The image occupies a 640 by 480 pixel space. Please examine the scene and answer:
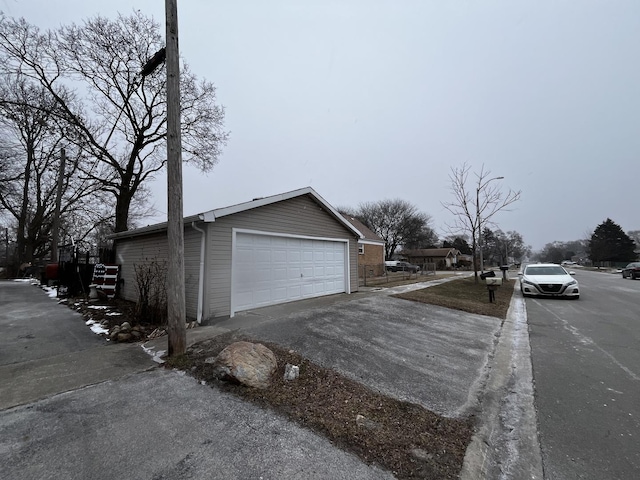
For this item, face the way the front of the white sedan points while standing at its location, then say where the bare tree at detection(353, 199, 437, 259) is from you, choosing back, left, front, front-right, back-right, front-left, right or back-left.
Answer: back-right

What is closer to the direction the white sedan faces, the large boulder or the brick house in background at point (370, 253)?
the large boulder

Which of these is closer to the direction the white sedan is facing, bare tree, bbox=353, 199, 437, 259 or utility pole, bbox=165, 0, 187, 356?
the utility pole

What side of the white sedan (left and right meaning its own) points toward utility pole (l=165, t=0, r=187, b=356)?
front

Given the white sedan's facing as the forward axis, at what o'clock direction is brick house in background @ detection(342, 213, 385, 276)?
The brick house in background is roughly at 4 o'clock from the white sedan.

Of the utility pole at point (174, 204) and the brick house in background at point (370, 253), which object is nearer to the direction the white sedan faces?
the utility pole

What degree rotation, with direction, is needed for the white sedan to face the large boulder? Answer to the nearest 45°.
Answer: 0° — it already faces it

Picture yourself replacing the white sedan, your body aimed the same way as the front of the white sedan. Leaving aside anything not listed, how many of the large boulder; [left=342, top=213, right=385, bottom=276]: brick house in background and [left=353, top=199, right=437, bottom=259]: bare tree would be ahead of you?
1

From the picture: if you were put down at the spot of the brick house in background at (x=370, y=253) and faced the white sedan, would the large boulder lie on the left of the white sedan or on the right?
right

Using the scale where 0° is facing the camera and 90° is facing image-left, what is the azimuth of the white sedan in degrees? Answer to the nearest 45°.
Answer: approximately 0°
